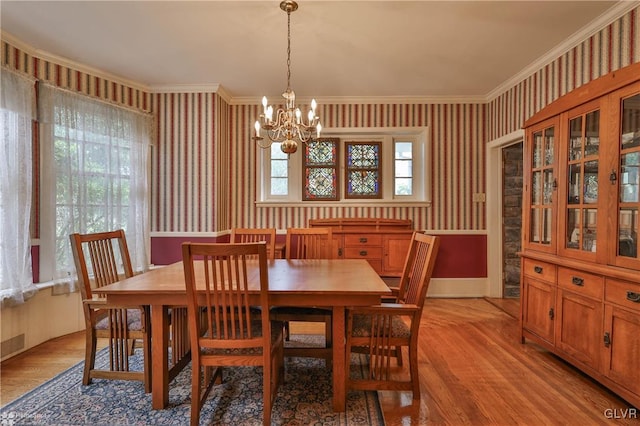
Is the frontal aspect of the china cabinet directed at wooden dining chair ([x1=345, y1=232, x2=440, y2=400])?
yes

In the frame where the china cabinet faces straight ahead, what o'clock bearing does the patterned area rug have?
The patterned area rug is roughly at 12 o'clock from the china cabinet.

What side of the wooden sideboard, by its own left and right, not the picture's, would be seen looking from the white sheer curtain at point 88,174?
right

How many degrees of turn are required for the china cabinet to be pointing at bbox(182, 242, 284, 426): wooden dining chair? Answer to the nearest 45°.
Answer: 0° — it already faces it

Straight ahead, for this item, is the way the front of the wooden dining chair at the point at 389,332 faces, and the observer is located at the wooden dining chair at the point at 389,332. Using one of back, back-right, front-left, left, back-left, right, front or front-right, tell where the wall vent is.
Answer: front

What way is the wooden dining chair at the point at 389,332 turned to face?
to the viewer's left

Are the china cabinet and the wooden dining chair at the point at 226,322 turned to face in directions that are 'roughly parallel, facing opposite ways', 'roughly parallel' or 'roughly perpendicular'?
roughly perpendicular

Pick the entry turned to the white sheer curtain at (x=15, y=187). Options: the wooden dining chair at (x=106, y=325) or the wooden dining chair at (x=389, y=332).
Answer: the wooden dining chair at (x=389, y=332)

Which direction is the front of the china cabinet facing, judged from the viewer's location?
facing the viewer and to the left of the viewer

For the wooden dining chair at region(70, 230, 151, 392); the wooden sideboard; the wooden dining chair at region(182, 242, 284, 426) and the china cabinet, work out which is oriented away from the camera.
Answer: the wooden dining chair at region(182, 242, 284, 426)

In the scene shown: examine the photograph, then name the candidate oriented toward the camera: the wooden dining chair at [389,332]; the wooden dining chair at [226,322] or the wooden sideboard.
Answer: the wooden sideboard

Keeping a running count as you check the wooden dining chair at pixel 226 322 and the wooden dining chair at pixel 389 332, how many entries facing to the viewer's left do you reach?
1

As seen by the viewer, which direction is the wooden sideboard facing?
toward the camera

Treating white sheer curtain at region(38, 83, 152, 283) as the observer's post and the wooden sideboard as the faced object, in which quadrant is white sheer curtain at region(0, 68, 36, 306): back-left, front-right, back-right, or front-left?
back-right

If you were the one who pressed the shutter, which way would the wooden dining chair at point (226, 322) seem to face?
facing away from the viewer

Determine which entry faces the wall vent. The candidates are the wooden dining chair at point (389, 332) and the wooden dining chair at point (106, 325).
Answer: the wooden dining chair at point (389, 332)

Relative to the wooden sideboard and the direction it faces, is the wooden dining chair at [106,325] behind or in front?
in front

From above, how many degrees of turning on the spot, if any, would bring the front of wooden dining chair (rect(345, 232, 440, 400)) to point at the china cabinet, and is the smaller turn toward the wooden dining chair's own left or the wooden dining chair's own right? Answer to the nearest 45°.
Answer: approximately 135° to the wooden dining chair's own right

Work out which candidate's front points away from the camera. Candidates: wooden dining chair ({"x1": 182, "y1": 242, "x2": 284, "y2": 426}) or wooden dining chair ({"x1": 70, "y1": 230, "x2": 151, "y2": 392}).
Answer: wooden dining chair ({"x1": 182, "y1": 242, "x2": 284, "y2": 426})

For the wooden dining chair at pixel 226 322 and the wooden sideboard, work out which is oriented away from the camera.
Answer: the wooden dining chair
